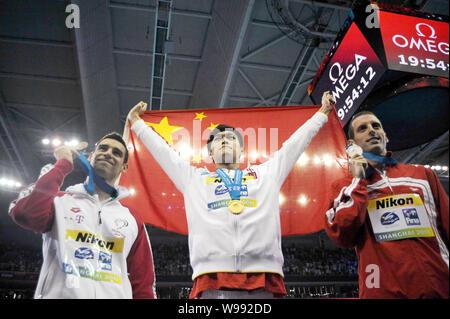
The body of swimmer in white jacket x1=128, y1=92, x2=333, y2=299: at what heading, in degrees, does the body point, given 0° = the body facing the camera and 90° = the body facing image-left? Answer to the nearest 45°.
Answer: approximately 0°

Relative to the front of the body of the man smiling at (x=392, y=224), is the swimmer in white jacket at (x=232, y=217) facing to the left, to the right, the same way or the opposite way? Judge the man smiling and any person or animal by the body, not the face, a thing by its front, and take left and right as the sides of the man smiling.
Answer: the same way

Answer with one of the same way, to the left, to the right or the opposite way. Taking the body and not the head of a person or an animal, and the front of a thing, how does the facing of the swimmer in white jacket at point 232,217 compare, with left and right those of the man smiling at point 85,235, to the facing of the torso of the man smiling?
the same way

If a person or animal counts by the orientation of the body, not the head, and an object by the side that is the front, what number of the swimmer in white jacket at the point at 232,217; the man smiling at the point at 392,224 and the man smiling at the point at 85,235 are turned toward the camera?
3

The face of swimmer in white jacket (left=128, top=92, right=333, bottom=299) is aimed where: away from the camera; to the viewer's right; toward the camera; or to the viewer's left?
toward the camera

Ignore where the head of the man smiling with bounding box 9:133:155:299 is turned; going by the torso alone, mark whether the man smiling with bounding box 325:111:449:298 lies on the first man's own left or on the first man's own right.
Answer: on the first man's own left

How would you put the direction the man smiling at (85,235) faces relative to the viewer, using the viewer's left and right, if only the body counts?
facing the viewer

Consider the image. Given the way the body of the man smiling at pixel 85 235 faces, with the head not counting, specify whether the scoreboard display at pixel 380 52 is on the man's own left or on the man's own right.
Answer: on the man's own left

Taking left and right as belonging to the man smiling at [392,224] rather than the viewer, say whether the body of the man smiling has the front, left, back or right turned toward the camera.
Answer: front

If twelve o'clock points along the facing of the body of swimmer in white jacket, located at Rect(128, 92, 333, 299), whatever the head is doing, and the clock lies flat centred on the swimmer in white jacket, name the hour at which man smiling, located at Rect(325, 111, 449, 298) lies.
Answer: The man smiling is roughly at 9 o'clock from the swimmer in white jacket.
